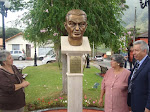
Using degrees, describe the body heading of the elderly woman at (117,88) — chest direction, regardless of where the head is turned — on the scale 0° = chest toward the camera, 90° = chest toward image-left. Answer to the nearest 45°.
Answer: approximately 45°

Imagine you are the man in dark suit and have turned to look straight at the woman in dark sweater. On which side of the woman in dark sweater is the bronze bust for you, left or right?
right

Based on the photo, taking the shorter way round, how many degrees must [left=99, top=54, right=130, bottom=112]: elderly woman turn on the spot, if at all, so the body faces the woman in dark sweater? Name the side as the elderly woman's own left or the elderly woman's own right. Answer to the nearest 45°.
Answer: approximately 45° to the elderly woman's own right

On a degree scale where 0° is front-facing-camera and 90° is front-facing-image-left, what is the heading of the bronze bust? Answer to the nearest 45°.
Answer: approximately 0°
